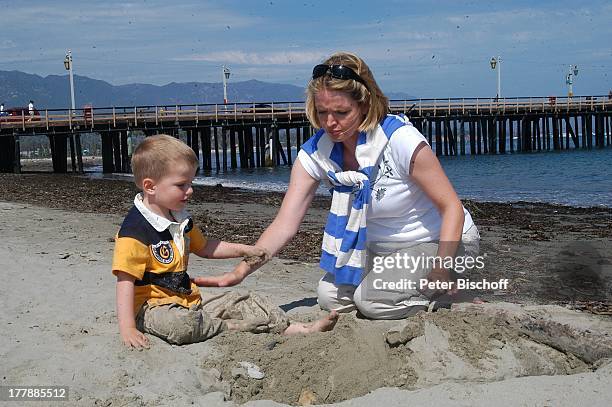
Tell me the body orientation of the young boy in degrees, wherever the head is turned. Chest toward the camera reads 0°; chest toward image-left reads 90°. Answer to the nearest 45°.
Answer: approximately 315°

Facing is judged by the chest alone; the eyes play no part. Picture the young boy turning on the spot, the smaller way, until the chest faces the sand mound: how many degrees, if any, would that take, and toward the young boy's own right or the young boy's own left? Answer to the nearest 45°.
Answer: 0° — they already face it

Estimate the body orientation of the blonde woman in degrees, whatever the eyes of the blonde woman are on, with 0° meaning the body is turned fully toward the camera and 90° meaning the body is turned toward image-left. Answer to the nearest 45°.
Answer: approximately 45°
